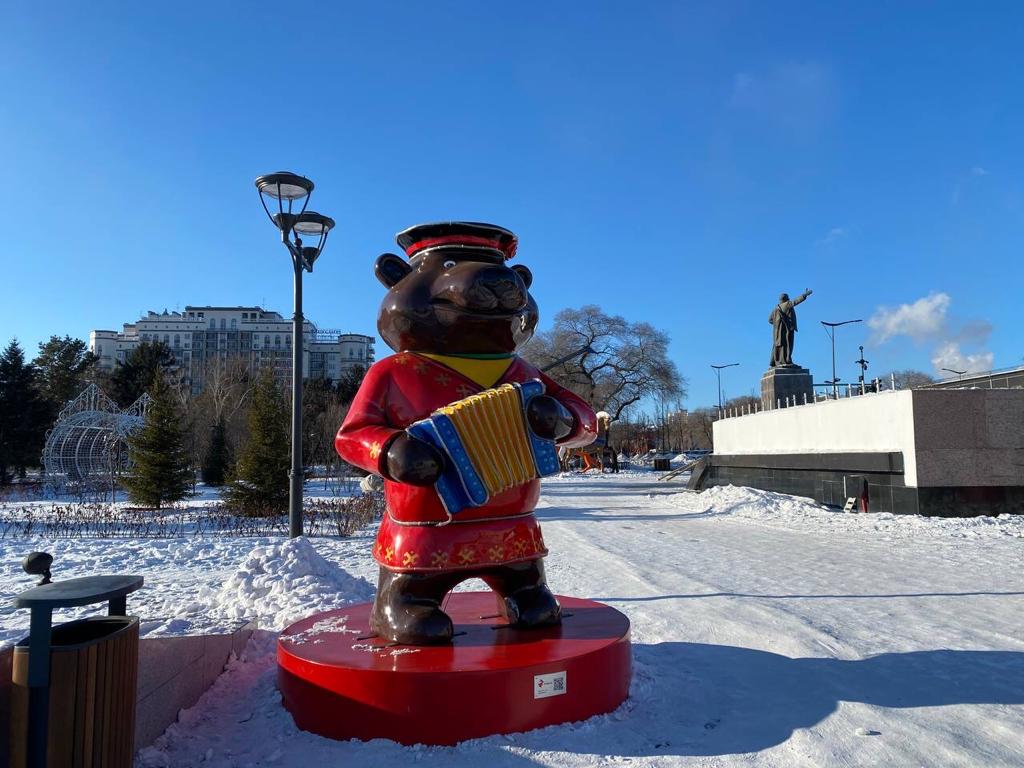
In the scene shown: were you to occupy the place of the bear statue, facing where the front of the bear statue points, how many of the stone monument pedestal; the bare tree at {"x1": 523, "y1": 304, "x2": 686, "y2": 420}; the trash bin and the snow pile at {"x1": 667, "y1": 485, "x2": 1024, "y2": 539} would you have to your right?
1

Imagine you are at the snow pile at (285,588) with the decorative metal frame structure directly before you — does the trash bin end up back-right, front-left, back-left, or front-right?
back-left

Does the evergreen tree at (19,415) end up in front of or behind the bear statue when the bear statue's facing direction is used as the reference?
behind

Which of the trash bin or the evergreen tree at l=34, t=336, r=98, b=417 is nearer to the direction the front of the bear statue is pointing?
the trash bin

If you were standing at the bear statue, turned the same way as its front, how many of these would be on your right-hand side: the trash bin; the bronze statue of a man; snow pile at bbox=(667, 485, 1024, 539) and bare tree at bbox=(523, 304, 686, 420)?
1

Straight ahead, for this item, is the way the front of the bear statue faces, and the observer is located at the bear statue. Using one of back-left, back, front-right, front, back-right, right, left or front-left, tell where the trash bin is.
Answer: right

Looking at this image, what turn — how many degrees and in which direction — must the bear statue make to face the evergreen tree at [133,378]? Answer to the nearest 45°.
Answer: approximately 180°

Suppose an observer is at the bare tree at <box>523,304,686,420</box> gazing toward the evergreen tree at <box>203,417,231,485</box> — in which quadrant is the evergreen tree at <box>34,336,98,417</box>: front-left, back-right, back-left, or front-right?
front-right

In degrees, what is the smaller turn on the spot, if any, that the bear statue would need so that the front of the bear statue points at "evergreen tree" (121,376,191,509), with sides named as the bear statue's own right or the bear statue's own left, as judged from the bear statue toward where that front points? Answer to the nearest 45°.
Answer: approximately 180°

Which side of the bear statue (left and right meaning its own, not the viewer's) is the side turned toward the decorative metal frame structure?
back

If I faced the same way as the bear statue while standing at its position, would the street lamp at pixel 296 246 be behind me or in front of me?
behind

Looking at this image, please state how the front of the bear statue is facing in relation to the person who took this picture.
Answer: facing the viewer and to the right of the viewer
